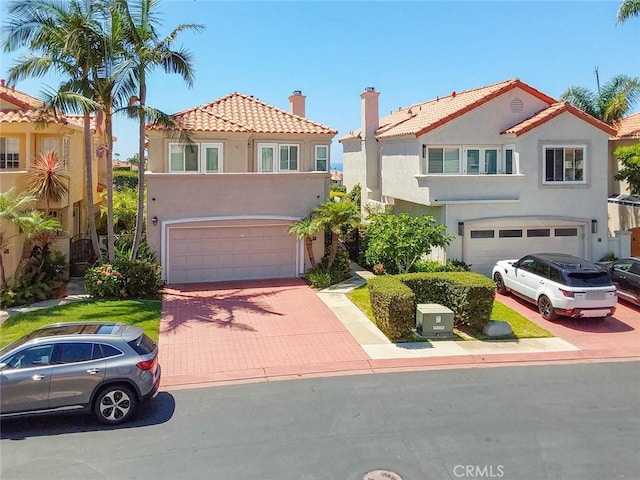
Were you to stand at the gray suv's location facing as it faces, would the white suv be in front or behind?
behind

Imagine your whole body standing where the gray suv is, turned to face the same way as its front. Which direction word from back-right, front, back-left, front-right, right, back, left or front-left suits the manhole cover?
back-left

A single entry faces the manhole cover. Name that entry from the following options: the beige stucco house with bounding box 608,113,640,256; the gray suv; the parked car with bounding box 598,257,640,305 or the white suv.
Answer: the beige stucco house

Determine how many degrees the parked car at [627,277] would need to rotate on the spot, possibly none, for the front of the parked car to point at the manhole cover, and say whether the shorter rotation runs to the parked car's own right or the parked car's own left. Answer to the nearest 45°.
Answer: approximately 135° to the parked car's own left

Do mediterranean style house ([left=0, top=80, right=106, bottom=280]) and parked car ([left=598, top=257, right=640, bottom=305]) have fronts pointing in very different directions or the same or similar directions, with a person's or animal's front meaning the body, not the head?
very different directions

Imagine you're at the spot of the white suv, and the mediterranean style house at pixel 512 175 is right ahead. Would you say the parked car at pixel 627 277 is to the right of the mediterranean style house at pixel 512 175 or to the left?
right

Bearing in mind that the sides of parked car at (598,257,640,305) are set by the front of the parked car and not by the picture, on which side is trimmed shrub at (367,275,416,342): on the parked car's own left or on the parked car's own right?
on the parked car's own left

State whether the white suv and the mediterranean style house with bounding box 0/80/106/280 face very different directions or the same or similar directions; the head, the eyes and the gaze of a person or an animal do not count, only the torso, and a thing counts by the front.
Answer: very different directions

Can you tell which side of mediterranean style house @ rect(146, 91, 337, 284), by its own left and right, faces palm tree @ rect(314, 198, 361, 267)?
left
